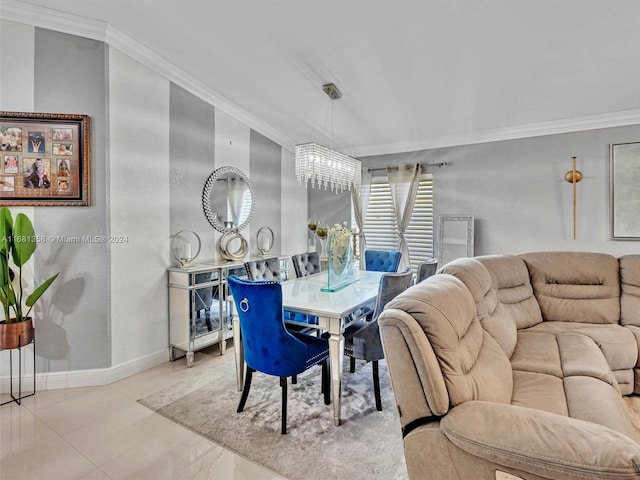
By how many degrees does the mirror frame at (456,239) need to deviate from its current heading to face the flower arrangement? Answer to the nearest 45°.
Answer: approximately 45° to its right

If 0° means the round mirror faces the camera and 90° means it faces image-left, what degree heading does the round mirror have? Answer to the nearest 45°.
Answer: approximately 315°

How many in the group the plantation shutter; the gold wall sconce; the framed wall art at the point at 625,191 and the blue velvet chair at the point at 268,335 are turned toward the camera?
3

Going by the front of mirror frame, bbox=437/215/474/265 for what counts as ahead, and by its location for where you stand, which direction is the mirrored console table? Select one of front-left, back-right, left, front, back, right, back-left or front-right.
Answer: front-right

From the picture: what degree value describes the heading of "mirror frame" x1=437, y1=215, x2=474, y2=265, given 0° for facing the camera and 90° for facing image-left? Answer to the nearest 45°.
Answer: approximately 0°

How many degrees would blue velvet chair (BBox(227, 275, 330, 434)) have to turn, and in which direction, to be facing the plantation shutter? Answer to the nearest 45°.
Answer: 0° — it already faces it

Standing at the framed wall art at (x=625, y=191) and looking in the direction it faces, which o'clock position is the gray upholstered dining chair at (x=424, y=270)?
The gray upholstered dining chair is roughly at 1 o'clock from the framed wall art.

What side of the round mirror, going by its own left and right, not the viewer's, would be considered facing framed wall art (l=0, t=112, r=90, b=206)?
right

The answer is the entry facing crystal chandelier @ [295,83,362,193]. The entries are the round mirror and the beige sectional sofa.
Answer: the round mirror

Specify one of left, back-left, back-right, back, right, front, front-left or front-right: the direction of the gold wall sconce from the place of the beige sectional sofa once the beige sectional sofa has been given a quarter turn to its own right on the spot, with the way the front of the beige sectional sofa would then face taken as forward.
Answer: back-right
